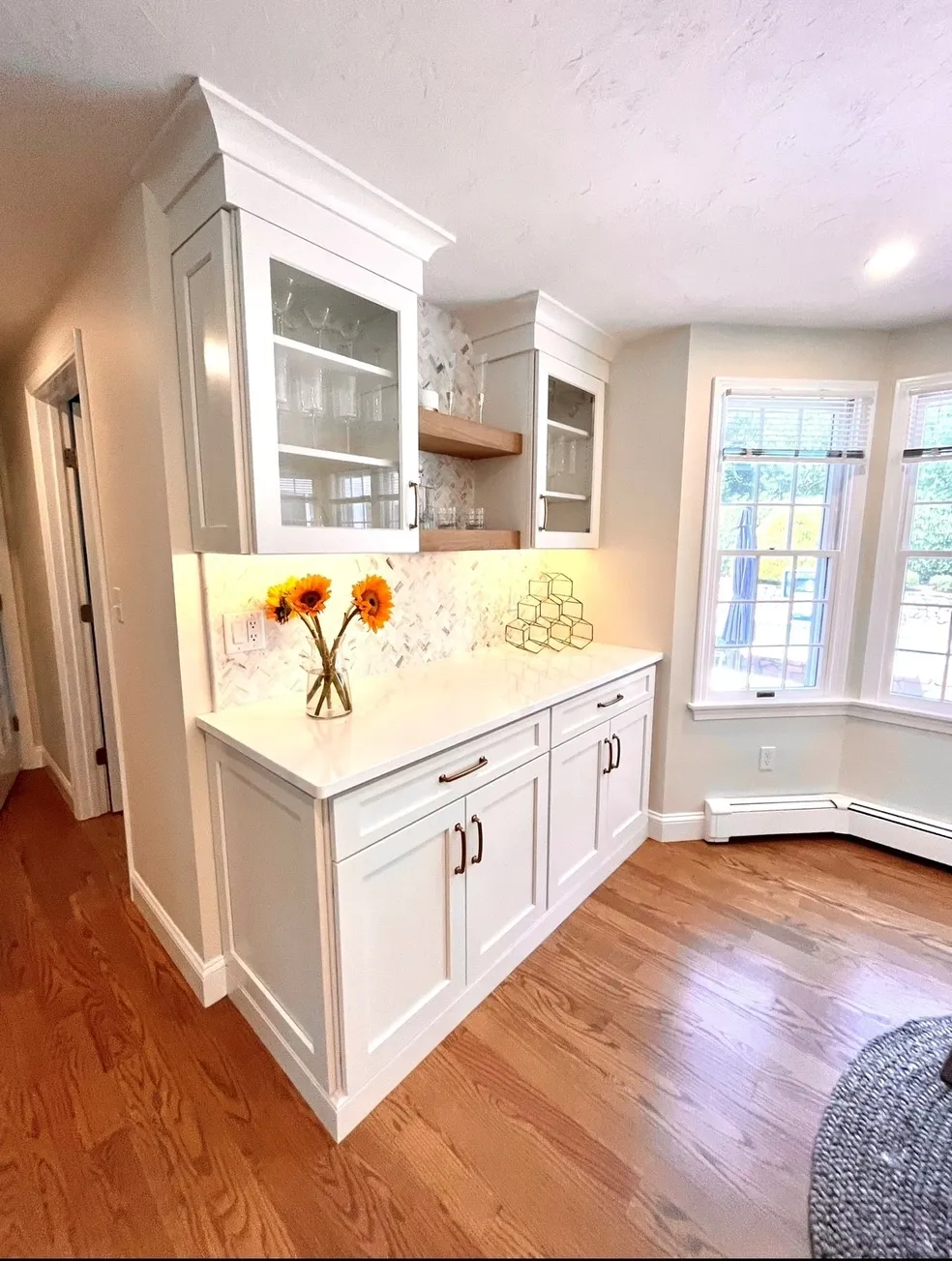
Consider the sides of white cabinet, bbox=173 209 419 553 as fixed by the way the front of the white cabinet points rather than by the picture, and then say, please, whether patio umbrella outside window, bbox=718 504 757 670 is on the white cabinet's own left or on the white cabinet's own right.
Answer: on the white cabinet's own left

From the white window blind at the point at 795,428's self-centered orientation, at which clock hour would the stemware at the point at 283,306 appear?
The stemware is roughly at 1 o'clock from the white window blind.

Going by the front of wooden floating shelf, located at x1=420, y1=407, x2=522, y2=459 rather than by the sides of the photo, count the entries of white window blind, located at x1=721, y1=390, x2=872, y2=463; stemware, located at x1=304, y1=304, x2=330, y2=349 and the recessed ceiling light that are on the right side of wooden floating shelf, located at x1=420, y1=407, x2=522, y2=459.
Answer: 1

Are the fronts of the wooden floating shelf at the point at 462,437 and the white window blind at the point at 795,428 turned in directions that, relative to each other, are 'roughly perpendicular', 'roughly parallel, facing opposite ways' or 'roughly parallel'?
roughly perpendicular

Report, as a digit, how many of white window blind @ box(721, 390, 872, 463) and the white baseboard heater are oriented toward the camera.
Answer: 2

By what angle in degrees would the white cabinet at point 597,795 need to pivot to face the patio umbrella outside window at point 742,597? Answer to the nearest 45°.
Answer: approximately 90° to its left

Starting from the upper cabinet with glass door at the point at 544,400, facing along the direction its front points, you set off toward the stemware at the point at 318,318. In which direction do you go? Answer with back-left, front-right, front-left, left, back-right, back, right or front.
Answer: right

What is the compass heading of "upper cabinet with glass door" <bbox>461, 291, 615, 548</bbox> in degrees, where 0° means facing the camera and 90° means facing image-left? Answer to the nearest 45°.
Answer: approximately 315°

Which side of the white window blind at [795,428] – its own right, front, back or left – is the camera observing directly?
front

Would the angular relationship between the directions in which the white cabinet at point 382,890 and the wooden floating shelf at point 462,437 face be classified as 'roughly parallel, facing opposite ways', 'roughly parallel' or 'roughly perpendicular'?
roughly parallel

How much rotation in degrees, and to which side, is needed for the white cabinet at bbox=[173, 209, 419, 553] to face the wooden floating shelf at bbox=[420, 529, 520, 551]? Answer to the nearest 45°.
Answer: approximately 90° to its left

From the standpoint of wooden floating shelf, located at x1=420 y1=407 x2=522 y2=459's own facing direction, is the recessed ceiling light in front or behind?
in front

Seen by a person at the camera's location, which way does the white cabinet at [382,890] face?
facing the viewer and to the right of the viewer
